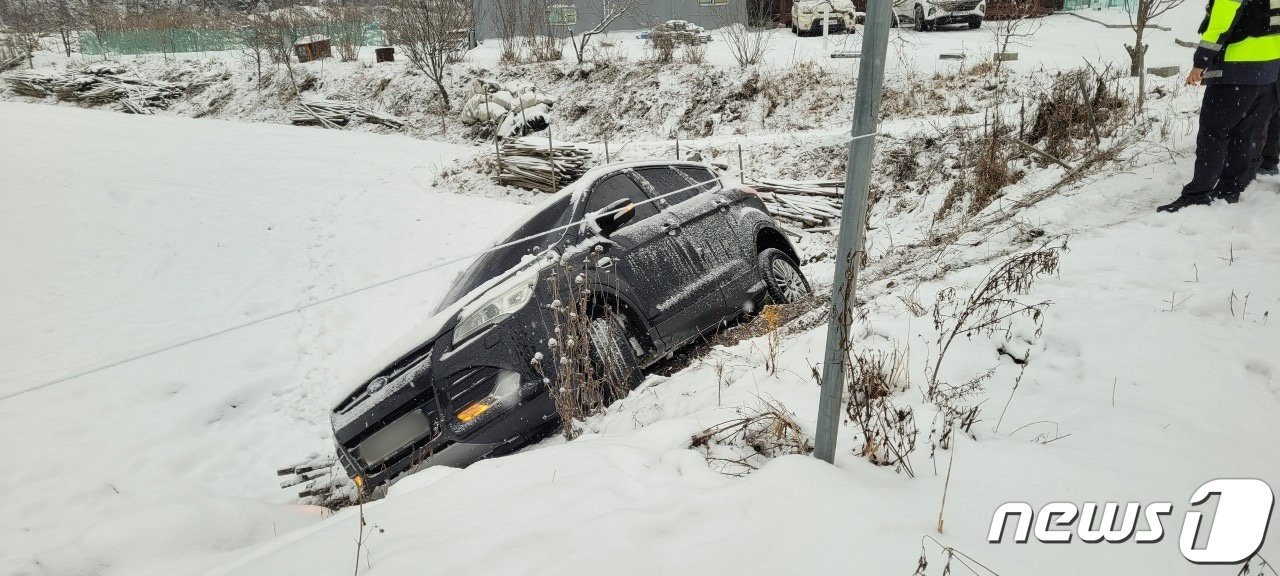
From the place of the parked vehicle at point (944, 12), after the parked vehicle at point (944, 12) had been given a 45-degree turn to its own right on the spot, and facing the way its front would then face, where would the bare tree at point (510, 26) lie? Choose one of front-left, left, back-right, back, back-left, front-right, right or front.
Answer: right

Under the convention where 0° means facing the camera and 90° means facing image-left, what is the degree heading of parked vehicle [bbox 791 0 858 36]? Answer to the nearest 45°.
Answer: approximately 0°

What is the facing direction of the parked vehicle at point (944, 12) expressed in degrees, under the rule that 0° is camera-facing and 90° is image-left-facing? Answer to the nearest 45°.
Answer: approximately 315°

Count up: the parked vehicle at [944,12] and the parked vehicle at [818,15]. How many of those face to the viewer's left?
0

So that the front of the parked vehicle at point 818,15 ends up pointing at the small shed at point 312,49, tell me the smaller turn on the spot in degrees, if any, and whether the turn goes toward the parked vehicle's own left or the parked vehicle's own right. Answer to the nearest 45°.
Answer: approximately 90° to the parked vehicle's own right

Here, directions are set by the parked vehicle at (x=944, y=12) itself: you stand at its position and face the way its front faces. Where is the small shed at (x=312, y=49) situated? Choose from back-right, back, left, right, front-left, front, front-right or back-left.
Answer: back-right

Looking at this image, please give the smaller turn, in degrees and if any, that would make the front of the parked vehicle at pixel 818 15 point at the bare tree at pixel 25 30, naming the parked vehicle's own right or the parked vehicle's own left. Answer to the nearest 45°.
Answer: approximately 90° to the parked vehicle's own right

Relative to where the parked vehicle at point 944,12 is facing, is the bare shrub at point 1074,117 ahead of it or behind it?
ahead

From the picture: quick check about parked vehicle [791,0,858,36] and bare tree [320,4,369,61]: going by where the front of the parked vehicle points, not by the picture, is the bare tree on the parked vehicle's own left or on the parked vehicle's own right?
on the parked vehicle's own right

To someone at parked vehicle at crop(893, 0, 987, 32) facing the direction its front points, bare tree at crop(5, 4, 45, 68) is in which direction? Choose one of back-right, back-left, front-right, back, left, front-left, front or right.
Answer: back-right

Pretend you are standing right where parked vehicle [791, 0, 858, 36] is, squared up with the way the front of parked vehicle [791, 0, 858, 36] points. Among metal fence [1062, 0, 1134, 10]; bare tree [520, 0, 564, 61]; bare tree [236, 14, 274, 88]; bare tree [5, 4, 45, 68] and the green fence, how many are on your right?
4

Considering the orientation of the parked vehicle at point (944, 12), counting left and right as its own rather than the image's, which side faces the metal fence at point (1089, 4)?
left

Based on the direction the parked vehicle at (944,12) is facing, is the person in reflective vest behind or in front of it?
in front
